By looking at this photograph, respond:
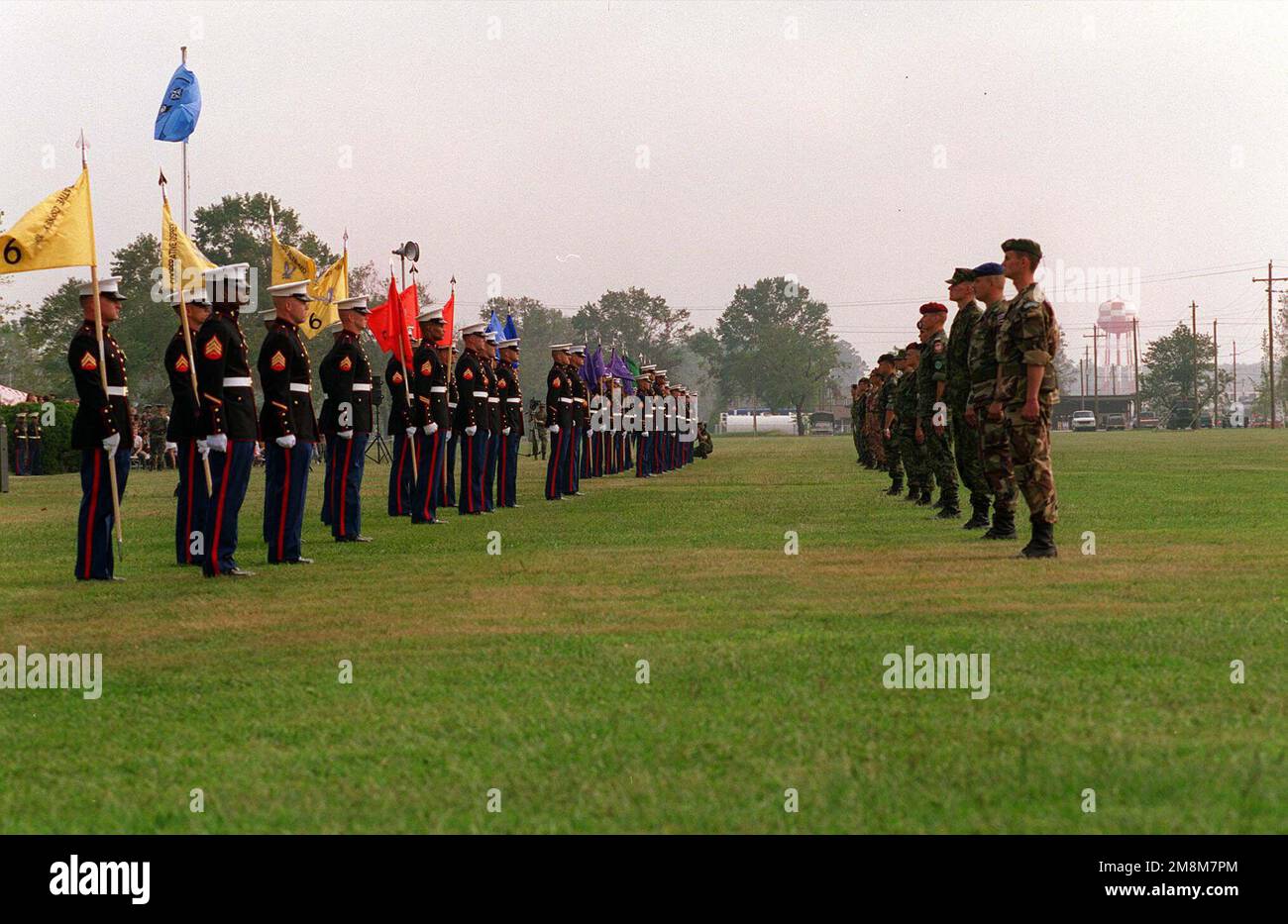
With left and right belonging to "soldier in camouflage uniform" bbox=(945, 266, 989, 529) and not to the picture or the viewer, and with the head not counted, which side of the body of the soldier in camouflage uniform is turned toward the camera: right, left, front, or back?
left

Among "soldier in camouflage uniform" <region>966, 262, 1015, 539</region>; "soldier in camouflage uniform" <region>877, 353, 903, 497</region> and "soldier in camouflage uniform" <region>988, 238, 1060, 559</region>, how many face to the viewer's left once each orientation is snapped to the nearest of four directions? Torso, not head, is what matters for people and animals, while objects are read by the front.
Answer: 3

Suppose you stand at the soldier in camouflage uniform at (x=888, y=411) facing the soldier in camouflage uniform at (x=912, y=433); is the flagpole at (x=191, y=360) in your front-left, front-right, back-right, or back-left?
front-right

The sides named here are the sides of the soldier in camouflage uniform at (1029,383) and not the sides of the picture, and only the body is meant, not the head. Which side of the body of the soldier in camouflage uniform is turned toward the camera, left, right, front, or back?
left

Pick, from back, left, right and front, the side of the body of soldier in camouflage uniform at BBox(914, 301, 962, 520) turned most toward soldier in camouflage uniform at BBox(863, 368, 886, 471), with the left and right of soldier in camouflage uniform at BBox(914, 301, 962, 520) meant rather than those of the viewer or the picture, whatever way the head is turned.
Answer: right

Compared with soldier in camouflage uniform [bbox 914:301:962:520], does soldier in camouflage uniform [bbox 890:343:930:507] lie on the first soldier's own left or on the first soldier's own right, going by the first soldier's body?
on the first soldier's own right

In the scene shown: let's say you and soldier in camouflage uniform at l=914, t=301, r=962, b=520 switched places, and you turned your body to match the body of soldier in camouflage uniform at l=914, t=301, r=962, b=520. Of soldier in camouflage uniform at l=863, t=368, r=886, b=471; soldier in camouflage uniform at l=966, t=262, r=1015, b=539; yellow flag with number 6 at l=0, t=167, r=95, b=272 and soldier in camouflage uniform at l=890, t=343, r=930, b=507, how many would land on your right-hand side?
2

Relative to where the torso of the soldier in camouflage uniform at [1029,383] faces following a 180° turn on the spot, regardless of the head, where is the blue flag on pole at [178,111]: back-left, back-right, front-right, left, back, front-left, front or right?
back

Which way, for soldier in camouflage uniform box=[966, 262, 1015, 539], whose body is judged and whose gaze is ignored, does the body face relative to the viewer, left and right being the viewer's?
facing to the left of the viewer

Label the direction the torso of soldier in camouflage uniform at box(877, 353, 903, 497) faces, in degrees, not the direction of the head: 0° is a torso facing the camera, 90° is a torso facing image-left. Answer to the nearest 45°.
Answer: approximately 90°

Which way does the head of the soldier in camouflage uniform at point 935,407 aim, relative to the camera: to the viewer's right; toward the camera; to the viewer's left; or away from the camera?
to the viewer's left

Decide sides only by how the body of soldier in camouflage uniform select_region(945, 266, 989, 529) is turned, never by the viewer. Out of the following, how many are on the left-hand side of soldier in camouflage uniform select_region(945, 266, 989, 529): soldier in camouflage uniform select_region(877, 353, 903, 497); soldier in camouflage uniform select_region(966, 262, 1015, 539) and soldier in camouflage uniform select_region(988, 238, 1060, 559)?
2

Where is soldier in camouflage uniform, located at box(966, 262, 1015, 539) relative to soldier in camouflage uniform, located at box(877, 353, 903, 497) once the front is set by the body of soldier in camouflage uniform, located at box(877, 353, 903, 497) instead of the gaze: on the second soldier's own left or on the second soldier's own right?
on the second soldier's own left

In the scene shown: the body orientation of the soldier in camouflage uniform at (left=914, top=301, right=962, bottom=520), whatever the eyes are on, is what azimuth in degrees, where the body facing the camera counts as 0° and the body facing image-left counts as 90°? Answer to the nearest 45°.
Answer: approximately 90°

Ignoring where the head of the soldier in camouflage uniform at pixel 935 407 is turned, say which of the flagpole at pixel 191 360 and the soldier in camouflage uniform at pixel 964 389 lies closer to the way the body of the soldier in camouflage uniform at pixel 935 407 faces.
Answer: the flagpole

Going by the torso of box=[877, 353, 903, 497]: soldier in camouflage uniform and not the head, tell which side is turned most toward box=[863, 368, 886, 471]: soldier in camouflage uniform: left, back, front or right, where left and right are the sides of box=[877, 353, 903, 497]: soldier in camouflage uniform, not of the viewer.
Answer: right

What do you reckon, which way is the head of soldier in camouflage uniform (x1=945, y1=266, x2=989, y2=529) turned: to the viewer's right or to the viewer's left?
to the viewer's left
